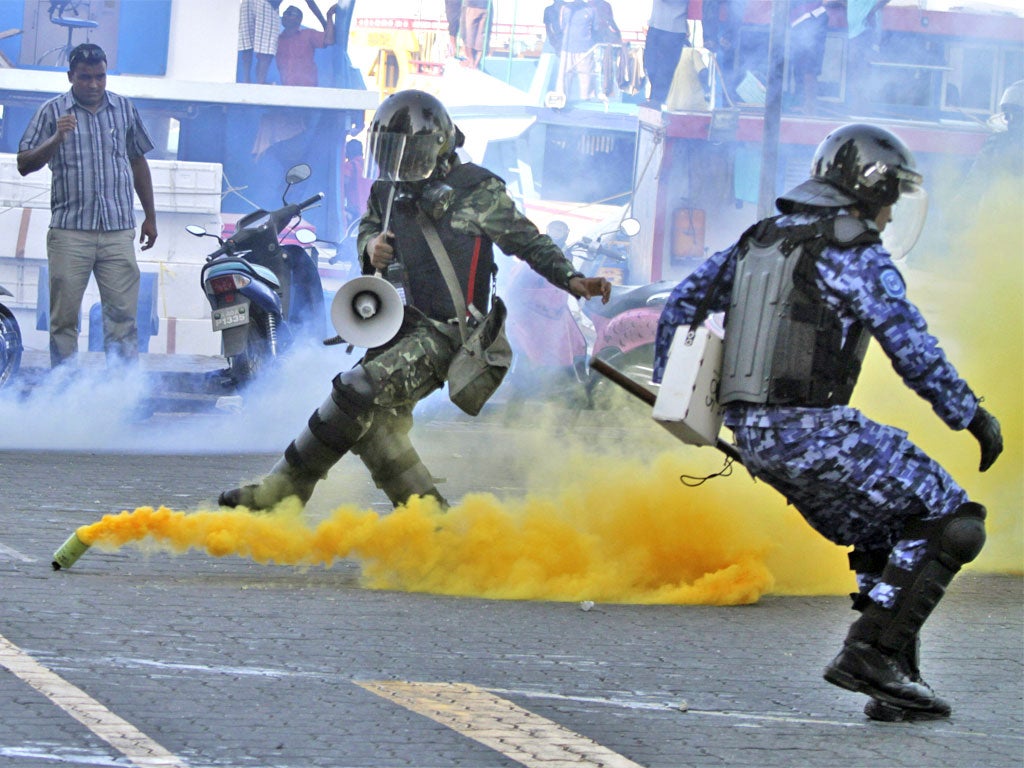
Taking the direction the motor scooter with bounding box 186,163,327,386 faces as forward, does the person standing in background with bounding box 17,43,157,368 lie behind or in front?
behind

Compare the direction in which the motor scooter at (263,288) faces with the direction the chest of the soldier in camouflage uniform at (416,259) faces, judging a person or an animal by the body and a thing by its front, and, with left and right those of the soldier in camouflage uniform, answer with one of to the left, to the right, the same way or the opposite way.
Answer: the opposite way

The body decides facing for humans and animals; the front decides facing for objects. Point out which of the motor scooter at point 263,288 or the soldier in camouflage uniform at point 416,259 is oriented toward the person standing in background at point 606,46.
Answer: the motor scooter

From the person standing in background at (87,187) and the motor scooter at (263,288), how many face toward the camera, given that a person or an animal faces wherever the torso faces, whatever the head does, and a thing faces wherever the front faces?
1

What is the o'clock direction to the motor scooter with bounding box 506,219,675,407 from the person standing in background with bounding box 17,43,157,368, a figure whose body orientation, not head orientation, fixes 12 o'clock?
The motor scooter is roughly at 10 o'clock from the person standing in background.

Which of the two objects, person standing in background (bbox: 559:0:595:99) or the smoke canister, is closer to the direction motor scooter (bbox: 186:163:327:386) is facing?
the person standing in background

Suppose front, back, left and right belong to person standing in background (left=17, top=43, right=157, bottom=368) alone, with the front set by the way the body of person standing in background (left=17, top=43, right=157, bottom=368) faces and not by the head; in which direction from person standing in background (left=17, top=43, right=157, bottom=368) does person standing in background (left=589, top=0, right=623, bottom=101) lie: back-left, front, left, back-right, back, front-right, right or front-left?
back-left

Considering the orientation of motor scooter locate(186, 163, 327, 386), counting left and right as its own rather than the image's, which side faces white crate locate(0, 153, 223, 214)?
left

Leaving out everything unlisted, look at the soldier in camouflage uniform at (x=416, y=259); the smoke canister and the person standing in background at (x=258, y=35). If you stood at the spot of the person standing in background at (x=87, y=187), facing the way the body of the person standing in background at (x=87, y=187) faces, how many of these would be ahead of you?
2

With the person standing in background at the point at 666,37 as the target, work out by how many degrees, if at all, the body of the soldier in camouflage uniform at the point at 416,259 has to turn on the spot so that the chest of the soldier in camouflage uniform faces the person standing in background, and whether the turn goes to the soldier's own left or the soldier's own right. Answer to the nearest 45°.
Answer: approximately 135° to the soldier's own right

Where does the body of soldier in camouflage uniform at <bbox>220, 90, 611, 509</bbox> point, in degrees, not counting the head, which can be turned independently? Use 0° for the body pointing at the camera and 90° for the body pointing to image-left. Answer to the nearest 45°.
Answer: approximately 45°
